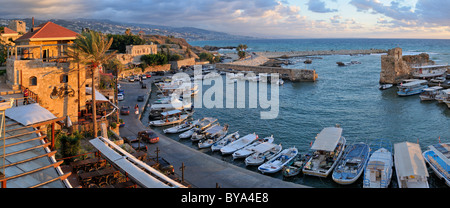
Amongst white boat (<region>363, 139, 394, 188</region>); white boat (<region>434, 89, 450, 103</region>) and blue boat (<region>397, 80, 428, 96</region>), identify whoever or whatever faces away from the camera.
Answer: white boat (<region>363, 139, 394, 188</region>)

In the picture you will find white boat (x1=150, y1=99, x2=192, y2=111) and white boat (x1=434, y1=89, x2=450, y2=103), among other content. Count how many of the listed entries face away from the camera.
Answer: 0

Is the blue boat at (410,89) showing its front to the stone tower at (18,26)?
yes

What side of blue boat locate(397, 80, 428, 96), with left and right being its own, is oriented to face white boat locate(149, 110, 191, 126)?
front

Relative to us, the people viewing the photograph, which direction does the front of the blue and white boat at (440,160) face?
facing away from the viewer and to the left of the viewer

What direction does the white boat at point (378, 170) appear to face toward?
away from the camera
